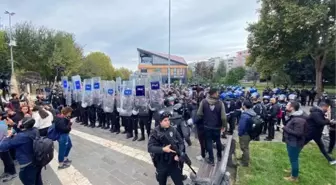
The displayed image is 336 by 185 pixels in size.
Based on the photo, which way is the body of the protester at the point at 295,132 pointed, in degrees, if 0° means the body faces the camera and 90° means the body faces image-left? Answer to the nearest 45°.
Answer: approximately 90°

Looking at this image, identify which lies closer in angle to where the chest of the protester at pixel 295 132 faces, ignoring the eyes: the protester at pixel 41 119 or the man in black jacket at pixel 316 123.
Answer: the protester

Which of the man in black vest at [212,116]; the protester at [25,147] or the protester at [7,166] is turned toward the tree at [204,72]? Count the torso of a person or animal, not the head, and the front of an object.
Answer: the man in black vest

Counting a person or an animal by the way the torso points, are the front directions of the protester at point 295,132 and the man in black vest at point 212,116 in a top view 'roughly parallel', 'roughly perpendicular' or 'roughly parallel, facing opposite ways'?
roughly perpendicular

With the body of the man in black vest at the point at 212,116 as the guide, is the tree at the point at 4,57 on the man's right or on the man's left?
on the man's left

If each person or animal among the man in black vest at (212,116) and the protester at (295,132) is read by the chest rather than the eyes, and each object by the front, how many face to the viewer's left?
1

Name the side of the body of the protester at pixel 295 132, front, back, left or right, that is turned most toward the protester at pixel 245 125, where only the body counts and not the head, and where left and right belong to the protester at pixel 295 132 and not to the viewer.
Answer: front
